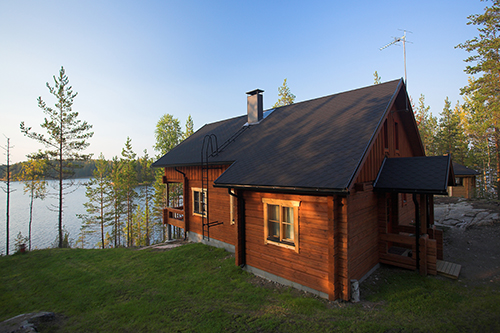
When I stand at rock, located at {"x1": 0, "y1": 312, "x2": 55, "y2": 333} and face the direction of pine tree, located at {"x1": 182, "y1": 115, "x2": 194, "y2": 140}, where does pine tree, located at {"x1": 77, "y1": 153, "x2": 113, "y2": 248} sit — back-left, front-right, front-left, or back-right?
front-left

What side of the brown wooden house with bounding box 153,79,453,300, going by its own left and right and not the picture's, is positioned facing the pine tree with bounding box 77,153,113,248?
back

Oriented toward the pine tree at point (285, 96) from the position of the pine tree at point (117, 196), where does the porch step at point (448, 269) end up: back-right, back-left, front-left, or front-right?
front-right

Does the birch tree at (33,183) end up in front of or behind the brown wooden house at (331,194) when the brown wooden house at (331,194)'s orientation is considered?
behind

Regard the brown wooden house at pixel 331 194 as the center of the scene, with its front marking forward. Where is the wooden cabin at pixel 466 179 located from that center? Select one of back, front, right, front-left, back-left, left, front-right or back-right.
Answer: left

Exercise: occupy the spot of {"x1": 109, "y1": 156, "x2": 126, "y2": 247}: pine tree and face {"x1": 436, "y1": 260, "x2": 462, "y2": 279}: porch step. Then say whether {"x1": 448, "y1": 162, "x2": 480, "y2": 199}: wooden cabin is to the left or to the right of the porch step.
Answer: left

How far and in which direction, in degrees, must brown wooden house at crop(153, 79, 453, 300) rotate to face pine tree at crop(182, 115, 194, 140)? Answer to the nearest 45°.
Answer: approximately 180°

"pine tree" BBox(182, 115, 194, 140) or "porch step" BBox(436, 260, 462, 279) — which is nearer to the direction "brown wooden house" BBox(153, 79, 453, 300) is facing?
the porch step

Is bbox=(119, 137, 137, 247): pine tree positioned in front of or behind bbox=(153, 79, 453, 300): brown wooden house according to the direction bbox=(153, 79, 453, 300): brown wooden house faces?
behind

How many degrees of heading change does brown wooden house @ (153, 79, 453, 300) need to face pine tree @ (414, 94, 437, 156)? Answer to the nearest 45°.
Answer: approximately 90° to its left
